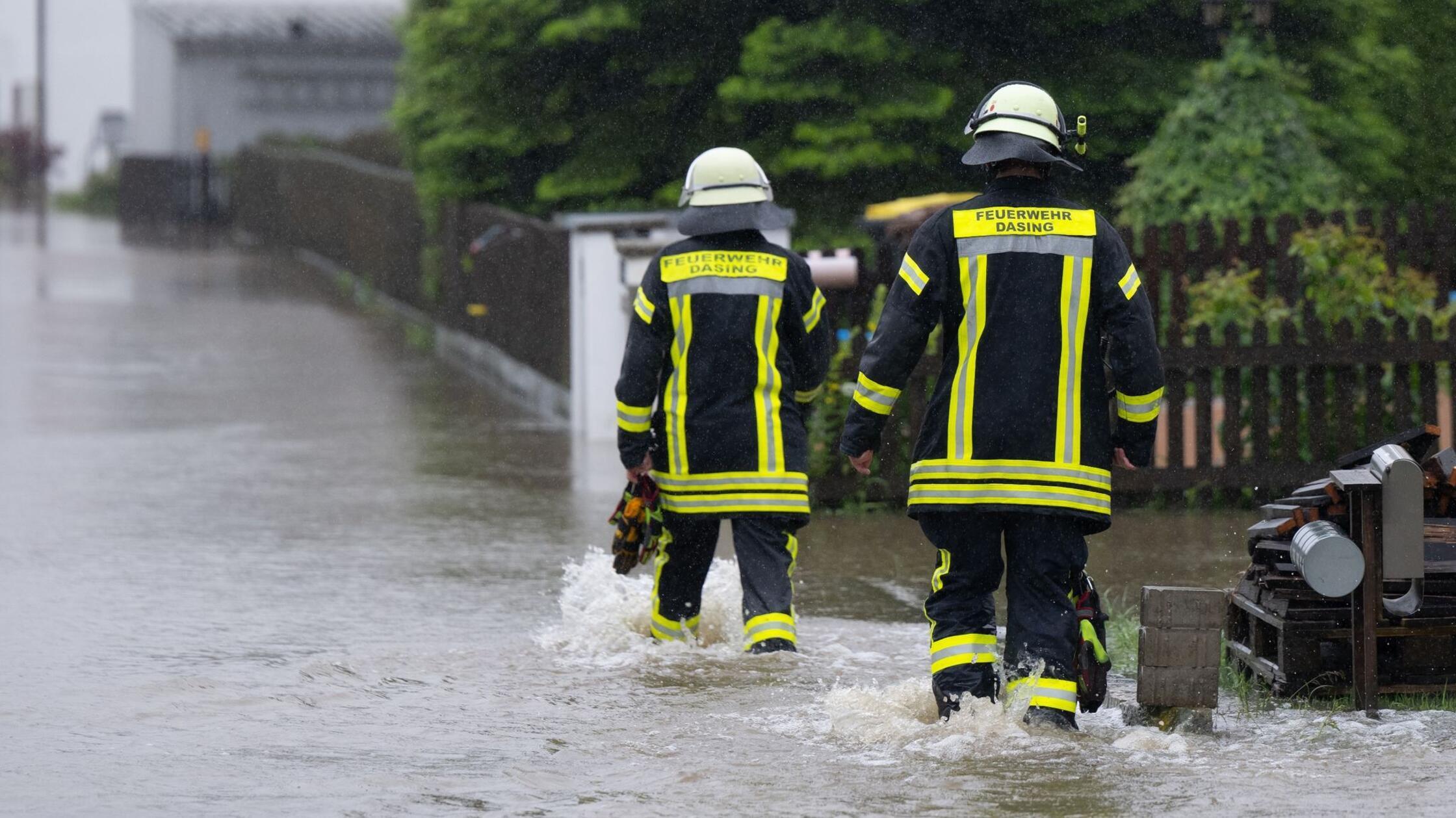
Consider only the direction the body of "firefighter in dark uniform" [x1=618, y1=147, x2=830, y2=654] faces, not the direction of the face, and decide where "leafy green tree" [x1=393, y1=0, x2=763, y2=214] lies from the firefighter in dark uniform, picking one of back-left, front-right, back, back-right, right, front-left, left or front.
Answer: front

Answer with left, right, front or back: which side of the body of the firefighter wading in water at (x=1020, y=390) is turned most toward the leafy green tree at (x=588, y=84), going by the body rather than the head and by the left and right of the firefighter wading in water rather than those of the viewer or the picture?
front

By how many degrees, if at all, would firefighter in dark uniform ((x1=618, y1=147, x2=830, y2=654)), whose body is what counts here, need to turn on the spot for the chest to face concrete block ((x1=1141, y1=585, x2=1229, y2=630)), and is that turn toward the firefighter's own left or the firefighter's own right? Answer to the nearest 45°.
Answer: approximately 135° to the firefighter's own right

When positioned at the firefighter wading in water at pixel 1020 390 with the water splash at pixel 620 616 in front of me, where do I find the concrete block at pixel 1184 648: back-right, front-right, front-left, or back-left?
back-right

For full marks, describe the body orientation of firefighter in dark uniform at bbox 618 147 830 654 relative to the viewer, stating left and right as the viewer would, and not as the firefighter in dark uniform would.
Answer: facing away from the viewer

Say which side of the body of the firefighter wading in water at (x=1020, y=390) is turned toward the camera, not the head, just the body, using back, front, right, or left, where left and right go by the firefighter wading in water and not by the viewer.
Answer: back

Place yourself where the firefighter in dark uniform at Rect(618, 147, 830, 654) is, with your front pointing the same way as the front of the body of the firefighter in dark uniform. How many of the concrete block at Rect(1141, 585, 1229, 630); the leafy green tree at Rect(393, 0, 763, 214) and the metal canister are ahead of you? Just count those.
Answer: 1

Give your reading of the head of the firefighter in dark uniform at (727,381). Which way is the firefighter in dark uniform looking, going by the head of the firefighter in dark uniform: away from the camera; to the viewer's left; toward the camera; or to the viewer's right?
away from the camera

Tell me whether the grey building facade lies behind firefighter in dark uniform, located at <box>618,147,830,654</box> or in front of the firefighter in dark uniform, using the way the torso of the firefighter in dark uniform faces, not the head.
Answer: in front

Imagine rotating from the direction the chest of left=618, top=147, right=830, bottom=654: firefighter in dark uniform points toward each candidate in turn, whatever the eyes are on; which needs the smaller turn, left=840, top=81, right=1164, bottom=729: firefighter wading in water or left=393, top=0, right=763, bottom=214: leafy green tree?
the leafy green tree

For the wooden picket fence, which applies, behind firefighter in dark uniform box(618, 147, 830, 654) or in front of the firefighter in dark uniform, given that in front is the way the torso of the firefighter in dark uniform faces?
in front
